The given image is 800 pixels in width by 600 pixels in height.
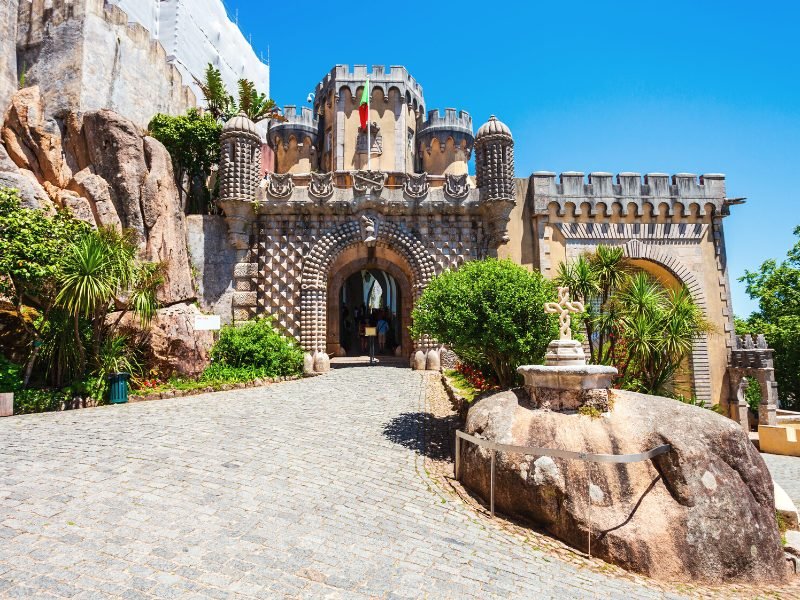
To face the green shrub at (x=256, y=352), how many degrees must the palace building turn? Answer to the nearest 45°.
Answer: approximately 45° to its right

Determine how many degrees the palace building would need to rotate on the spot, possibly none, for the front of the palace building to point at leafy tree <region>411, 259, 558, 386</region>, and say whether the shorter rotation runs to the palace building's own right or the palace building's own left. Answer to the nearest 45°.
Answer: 0° — it already faces it

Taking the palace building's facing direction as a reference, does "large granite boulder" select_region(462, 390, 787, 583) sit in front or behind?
in front

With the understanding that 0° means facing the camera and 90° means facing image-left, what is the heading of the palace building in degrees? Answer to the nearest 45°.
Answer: approximately 0°

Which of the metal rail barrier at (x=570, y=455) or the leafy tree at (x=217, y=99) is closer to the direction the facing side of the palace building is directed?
the metal rail barrier

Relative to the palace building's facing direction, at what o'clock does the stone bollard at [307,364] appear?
The stone bollard is roughly at 2 o'clock from the palace building.

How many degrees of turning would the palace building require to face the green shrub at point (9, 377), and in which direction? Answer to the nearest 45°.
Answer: approximately 45° to its right

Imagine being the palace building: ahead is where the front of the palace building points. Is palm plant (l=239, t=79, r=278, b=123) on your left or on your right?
on your right

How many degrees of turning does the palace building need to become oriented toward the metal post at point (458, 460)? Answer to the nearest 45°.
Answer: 0° — it already faces it

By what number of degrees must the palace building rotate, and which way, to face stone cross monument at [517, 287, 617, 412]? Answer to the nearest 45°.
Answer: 0° — it already faces it

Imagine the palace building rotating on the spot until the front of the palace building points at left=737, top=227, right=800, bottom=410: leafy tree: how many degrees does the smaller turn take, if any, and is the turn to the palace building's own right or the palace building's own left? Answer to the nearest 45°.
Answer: approximately 135° to the palace building's own left
